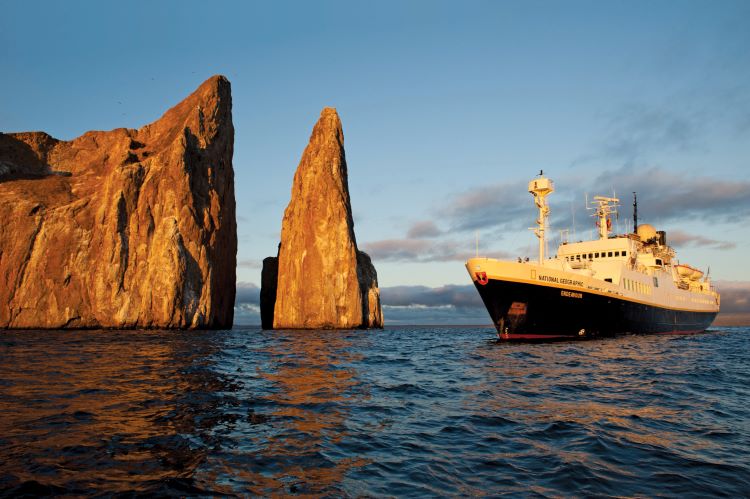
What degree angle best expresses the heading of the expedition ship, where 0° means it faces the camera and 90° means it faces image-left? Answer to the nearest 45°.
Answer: approximately 45°
